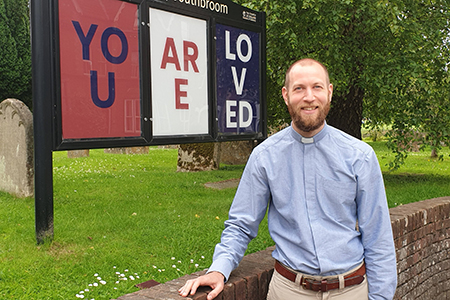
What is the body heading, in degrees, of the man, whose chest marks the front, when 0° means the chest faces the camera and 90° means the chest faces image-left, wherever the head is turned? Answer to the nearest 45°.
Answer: approximately 0°

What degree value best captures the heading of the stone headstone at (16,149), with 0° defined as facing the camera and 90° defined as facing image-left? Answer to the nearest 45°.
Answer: approximately 45°

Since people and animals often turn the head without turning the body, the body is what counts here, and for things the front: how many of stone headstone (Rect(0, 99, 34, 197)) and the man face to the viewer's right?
0

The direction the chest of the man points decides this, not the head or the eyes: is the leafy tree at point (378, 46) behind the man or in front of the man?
behind

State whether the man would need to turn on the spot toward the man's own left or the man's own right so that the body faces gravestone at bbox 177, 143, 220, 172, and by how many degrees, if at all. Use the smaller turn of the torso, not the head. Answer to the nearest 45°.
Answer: approximately 180°

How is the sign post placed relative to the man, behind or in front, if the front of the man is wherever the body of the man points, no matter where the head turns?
behind

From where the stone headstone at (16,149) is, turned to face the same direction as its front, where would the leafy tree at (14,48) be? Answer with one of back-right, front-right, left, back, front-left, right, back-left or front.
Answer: back-right

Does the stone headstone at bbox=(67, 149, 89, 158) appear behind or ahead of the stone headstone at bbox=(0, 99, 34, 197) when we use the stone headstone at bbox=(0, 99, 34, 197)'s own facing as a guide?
behind

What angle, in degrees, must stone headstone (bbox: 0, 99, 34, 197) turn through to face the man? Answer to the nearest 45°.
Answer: approximately 45° to its left

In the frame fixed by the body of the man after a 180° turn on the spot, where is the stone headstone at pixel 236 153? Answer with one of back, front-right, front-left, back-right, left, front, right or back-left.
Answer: front

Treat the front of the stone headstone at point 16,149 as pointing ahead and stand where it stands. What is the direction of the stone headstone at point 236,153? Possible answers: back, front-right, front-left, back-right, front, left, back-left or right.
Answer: back

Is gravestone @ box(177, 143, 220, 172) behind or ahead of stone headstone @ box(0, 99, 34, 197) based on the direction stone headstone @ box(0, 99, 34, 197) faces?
behind

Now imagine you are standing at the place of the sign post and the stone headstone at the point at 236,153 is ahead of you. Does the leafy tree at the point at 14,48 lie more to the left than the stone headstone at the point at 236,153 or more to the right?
left
